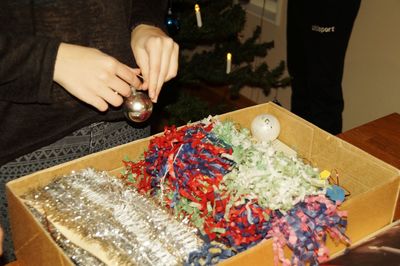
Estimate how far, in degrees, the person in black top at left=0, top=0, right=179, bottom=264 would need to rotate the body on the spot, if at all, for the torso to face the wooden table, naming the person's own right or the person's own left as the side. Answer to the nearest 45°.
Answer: approximately 45° to the person's own left

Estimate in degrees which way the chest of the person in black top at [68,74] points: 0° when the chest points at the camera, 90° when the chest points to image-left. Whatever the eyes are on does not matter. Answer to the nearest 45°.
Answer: approximately 315°

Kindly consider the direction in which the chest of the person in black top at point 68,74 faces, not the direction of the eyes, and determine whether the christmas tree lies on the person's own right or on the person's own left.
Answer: on the person's own left

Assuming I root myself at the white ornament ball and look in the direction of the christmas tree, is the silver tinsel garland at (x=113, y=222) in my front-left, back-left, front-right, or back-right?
back-left
